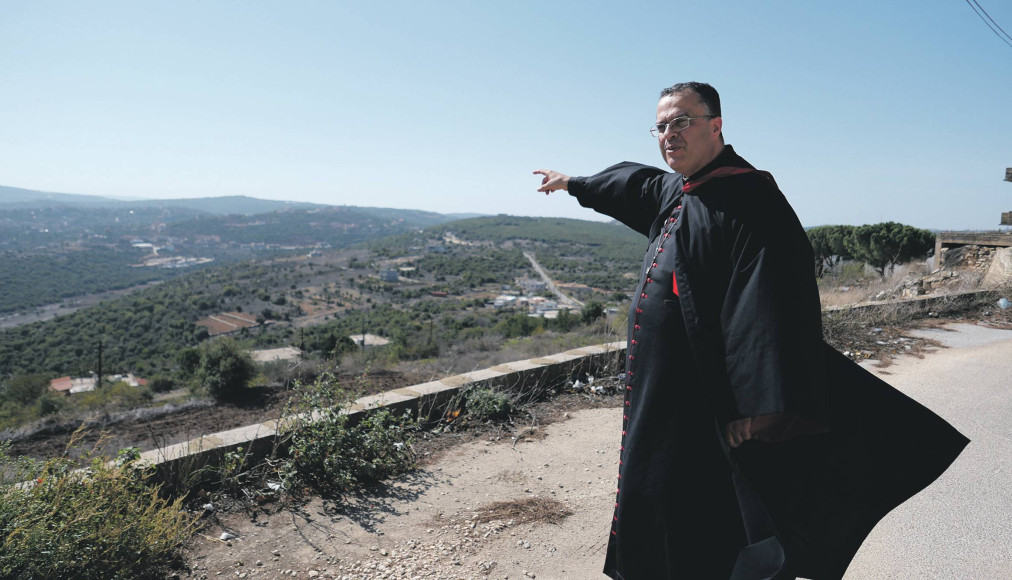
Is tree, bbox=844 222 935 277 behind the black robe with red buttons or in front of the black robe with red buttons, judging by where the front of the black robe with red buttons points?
behind

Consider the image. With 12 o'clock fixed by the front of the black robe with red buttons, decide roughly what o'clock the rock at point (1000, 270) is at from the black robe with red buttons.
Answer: The rock is roughly at 5 o'clock from the black robe with red buttons.

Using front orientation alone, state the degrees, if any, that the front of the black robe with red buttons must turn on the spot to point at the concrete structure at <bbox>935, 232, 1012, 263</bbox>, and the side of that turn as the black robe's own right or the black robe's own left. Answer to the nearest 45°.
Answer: approximately 135° to the black robe's own right

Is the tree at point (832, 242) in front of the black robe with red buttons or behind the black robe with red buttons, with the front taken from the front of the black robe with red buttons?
behind

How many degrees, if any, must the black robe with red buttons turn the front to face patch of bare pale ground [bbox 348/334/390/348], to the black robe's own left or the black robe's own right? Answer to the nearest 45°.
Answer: approximately 90° to the black robe's own right

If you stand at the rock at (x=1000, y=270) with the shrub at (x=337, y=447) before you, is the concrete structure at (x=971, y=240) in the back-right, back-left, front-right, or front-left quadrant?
back-right

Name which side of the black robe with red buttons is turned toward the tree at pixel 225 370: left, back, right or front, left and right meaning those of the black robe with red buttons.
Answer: right

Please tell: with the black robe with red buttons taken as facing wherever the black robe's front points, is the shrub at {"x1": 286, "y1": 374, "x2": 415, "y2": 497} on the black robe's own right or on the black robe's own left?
on the black robe's own right

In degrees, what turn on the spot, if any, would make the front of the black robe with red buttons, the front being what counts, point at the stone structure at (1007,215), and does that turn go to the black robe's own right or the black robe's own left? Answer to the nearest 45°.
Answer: approximately 135° to the black robe's own right

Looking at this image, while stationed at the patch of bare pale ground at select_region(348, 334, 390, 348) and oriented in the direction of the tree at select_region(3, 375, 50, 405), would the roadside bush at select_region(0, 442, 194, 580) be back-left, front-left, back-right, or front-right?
front-left

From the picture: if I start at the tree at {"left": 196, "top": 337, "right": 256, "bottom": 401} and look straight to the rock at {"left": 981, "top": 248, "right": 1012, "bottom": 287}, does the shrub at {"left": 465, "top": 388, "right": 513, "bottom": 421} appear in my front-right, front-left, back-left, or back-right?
front-right
